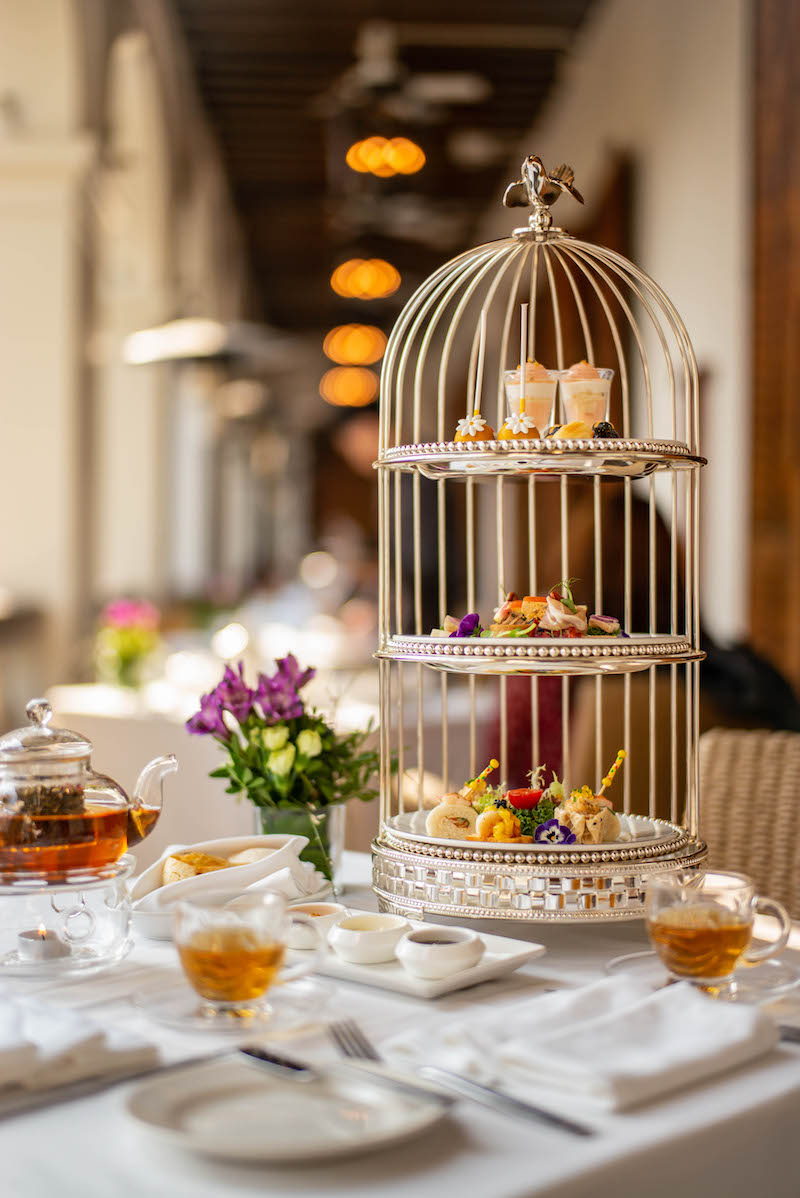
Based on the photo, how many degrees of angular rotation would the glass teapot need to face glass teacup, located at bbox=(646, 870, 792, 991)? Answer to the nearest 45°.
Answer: approximately 45° to its right

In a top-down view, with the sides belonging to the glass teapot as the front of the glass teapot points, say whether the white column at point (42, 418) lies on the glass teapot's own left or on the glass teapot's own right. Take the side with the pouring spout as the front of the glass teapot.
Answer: on the glass teapot's own left

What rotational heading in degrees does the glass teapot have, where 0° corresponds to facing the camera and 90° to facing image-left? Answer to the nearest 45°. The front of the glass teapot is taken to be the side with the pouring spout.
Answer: approximately 270°
